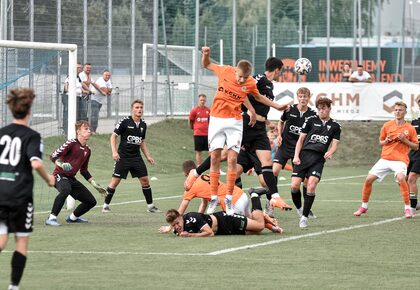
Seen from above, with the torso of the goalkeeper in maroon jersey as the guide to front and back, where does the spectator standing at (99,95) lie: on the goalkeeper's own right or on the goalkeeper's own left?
on the goalkeeper's own left

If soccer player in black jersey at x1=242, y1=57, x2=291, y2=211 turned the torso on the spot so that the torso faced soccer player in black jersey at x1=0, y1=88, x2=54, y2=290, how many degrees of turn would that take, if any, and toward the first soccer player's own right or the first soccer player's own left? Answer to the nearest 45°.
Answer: approximately 90° to the first soccer player's own right

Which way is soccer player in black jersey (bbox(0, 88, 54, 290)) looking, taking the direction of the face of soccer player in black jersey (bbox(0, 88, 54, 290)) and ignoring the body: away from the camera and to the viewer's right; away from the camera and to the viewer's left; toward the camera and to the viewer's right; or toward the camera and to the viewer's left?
away from the camera and to the viewer's right
